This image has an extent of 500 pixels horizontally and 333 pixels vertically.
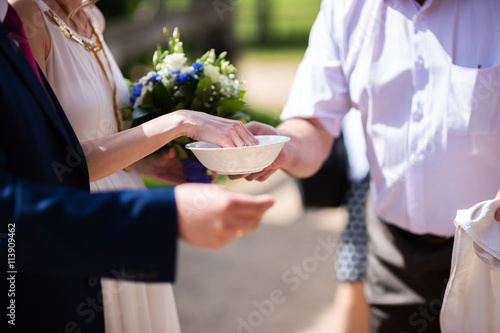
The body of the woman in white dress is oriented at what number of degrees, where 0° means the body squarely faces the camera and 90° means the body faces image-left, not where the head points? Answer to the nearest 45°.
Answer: approximately 315°
